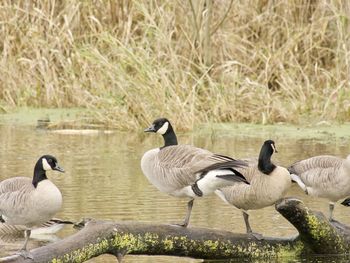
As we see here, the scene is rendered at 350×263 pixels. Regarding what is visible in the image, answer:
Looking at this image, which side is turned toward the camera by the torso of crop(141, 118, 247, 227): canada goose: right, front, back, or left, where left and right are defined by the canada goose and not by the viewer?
left

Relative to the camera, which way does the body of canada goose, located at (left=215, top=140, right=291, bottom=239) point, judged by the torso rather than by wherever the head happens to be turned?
to the viewer's right

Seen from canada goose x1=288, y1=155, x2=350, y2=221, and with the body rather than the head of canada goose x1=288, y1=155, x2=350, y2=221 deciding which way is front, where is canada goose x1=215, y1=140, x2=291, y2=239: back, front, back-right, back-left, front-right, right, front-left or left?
back-right

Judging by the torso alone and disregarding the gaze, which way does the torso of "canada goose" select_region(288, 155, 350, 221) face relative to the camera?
to the viewer's right

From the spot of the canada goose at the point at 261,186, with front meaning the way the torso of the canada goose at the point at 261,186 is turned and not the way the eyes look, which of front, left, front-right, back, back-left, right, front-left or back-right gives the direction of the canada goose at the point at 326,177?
front-left

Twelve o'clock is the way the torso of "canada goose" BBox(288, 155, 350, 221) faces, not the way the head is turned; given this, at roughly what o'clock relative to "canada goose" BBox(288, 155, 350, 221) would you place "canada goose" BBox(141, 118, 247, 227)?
"canada goose" BBox(141, 118, 247, 227) is roughly at 5 o'clock from "canada goose" BBox(288, 155, 350, 221).

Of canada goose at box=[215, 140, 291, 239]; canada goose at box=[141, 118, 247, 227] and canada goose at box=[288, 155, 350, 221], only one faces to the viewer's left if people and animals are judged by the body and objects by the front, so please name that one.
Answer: canada goose at box=[141, 118, 247, 227]

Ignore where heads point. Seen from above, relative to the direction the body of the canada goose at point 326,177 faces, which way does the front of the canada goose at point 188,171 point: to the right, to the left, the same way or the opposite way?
the opposite way
